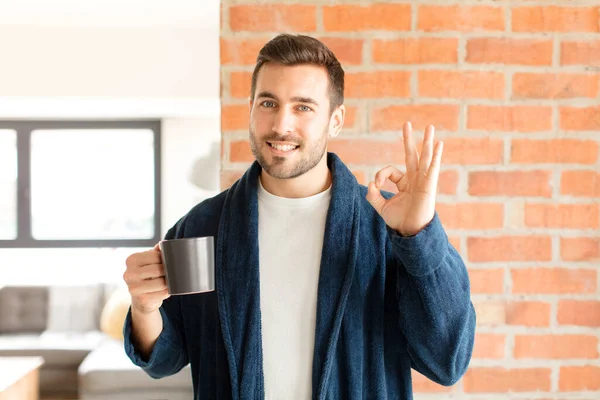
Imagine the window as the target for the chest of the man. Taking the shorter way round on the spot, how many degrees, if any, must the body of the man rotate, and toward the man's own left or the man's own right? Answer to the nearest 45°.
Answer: approximately 135° to the man's own right

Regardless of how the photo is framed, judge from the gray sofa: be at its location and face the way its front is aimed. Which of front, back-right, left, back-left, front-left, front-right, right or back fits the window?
back

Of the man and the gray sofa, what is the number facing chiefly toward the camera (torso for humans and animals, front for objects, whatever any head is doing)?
2

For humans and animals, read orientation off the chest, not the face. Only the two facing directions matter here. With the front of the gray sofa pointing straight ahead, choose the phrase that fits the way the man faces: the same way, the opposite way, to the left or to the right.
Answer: the same way

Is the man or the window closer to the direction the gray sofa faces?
the man

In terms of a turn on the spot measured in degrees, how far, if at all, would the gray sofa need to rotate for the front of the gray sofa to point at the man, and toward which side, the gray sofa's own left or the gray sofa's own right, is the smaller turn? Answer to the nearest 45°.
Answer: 0° — it already faces them

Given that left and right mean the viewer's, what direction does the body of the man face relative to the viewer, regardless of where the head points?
facing the viewer

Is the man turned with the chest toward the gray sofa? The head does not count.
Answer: no
